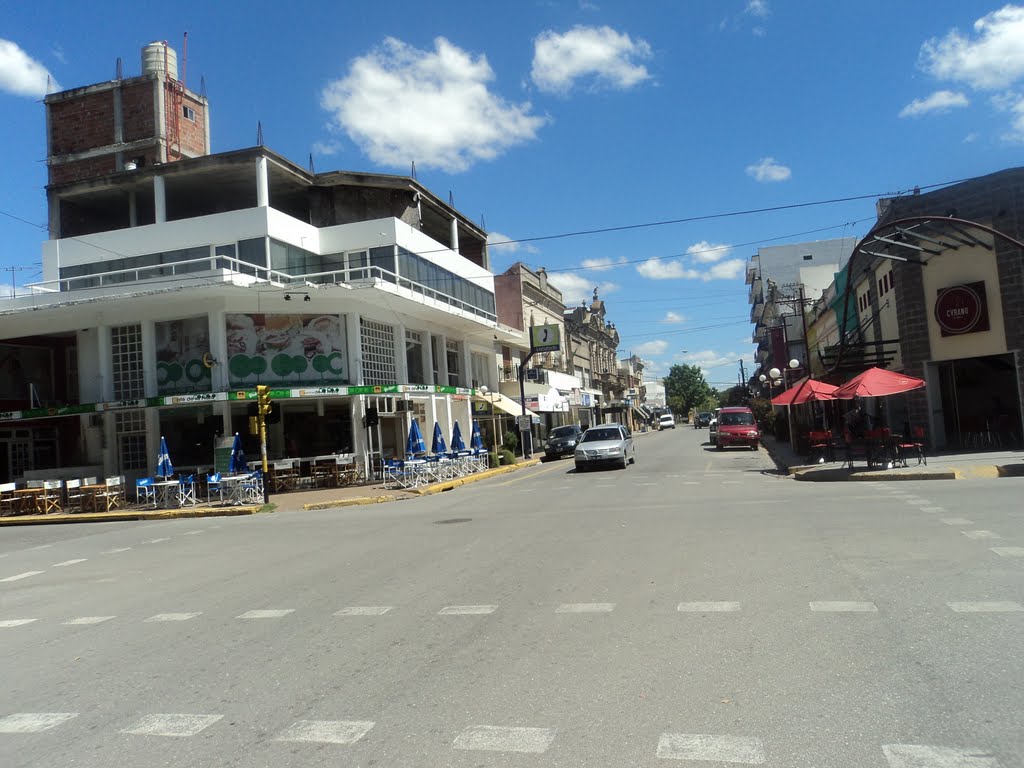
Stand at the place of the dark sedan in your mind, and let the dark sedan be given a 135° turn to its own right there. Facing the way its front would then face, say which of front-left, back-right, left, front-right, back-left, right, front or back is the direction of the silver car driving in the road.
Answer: back-left

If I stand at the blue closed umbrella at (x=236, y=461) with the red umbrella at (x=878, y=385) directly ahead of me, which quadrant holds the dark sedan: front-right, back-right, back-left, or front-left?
front-left

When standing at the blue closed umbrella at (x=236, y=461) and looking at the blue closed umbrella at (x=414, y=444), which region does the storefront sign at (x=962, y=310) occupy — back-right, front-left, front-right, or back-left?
front-right

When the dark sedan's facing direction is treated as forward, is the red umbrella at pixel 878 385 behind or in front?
in front

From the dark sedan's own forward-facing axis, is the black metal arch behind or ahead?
ahead

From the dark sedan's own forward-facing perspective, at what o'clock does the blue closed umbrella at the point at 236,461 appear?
The blue closed umbrella is roughly at 1 o'clock from the dark sedan.

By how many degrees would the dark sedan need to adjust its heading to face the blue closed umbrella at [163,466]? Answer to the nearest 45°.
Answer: approximately 45° to its right

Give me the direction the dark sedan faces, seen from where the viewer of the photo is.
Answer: facing the viewer

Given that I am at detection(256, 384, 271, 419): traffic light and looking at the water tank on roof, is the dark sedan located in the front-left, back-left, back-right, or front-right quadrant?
front-right

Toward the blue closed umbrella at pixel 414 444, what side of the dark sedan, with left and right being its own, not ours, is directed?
front

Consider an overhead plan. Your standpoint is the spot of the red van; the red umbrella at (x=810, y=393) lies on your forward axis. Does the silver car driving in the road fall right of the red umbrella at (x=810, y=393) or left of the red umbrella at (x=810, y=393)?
right

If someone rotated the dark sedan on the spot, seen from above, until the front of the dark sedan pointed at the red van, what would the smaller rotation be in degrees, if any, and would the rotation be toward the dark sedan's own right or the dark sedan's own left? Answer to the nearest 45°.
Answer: approximately 90° to the dark sedan's own left

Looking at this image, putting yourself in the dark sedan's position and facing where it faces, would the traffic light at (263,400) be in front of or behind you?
in front
